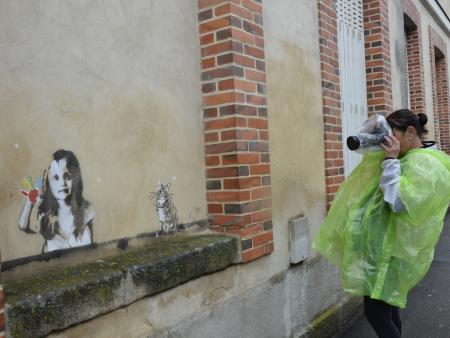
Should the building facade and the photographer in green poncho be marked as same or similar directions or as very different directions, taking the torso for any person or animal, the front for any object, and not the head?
very different directions

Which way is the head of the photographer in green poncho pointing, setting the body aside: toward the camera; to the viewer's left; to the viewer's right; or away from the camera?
to the viewer's left

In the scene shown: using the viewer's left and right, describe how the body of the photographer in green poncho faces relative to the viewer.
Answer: facing to the left of the viewer
